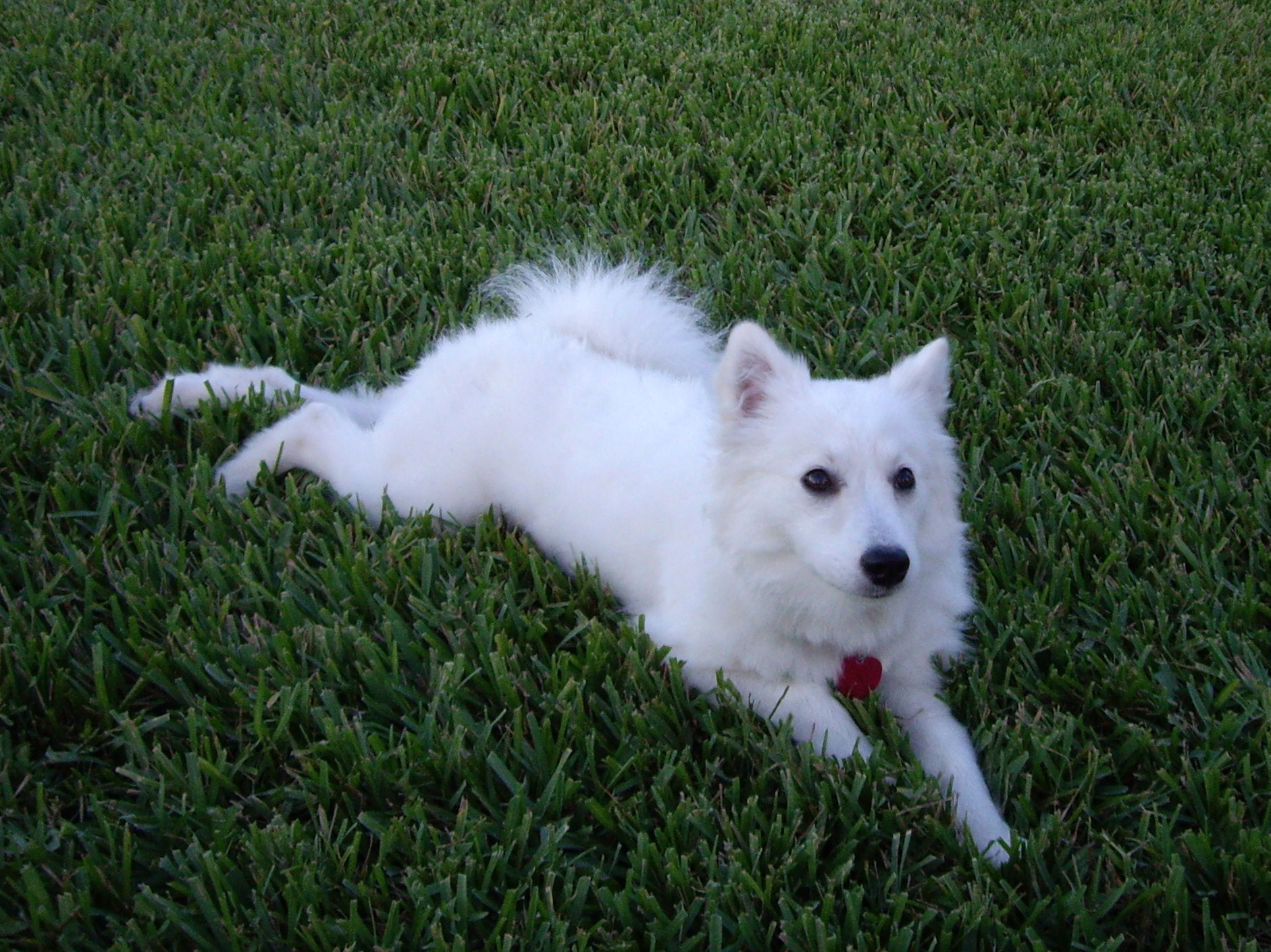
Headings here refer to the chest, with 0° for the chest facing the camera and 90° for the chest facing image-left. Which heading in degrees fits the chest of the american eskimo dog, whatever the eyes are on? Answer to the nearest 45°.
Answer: approximately 315°
